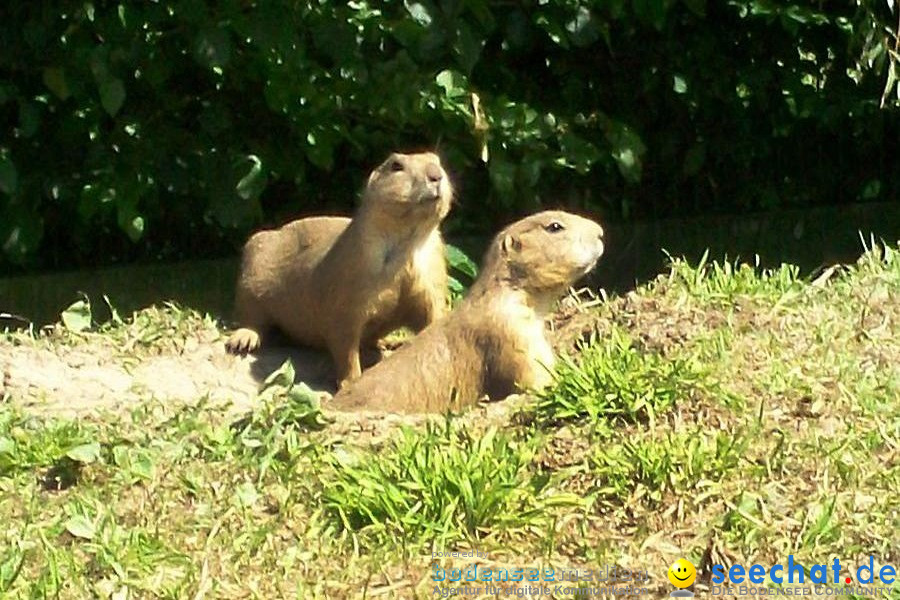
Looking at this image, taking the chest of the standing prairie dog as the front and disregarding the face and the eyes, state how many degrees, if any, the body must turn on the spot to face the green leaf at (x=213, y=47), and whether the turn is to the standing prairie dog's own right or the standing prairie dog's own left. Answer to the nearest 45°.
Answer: approximately 180°

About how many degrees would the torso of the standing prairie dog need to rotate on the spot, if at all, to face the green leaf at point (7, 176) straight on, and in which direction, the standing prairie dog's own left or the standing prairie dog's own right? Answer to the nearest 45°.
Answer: approximately 135° to the standing prairie dog's own right

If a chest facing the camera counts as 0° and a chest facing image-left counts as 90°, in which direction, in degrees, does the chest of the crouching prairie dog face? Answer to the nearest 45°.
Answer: approximately 270°

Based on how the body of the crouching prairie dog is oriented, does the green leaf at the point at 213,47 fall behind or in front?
behind

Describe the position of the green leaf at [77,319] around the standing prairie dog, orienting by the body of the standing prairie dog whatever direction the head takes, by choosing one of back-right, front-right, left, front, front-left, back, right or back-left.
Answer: back-right

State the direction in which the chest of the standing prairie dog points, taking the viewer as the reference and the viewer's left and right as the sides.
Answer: facing the viewer and to the right of the viewer

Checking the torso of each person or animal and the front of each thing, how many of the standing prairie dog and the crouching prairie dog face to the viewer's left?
0

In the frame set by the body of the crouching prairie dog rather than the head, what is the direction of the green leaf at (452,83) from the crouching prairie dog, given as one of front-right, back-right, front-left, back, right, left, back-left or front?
left

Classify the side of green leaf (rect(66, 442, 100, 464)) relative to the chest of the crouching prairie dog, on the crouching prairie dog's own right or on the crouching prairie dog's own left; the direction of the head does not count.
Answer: on the crouching prairie dog's own right

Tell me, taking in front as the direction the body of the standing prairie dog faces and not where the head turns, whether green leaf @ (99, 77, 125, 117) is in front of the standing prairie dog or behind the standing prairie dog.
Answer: behind

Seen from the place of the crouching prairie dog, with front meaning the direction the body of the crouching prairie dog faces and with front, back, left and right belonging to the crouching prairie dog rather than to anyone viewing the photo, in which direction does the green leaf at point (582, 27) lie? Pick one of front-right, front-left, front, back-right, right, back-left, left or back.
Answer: left

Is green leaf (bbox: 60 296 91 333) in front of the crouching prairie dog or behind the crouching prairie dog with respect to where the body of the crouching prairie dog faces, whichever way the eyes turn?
behind
